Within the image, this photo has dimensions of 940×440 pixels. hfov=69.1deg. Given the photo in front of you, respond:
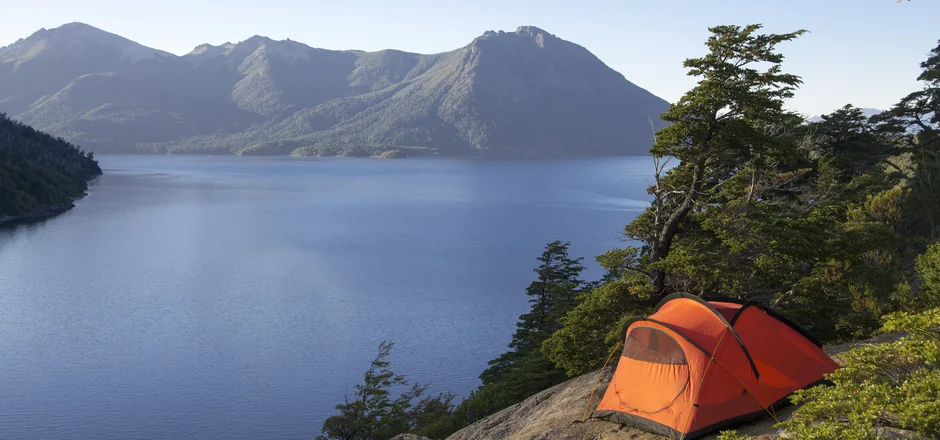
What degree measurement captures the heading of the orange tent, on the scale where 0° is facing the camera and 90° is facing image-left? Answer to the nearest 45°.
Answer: approximately 45°

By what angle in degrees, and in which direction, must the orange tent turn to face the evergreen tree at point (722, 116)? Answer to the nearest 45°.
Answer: approximately 135° to its right

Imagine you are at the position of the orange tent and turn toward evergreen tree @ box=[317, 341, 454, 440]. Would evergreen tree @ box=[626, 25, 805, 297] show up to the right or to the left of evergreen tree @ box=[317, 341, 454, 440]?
right

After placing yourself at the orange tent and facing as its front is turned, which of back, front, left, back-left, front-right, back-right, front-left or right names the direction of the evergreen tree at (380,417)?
right
